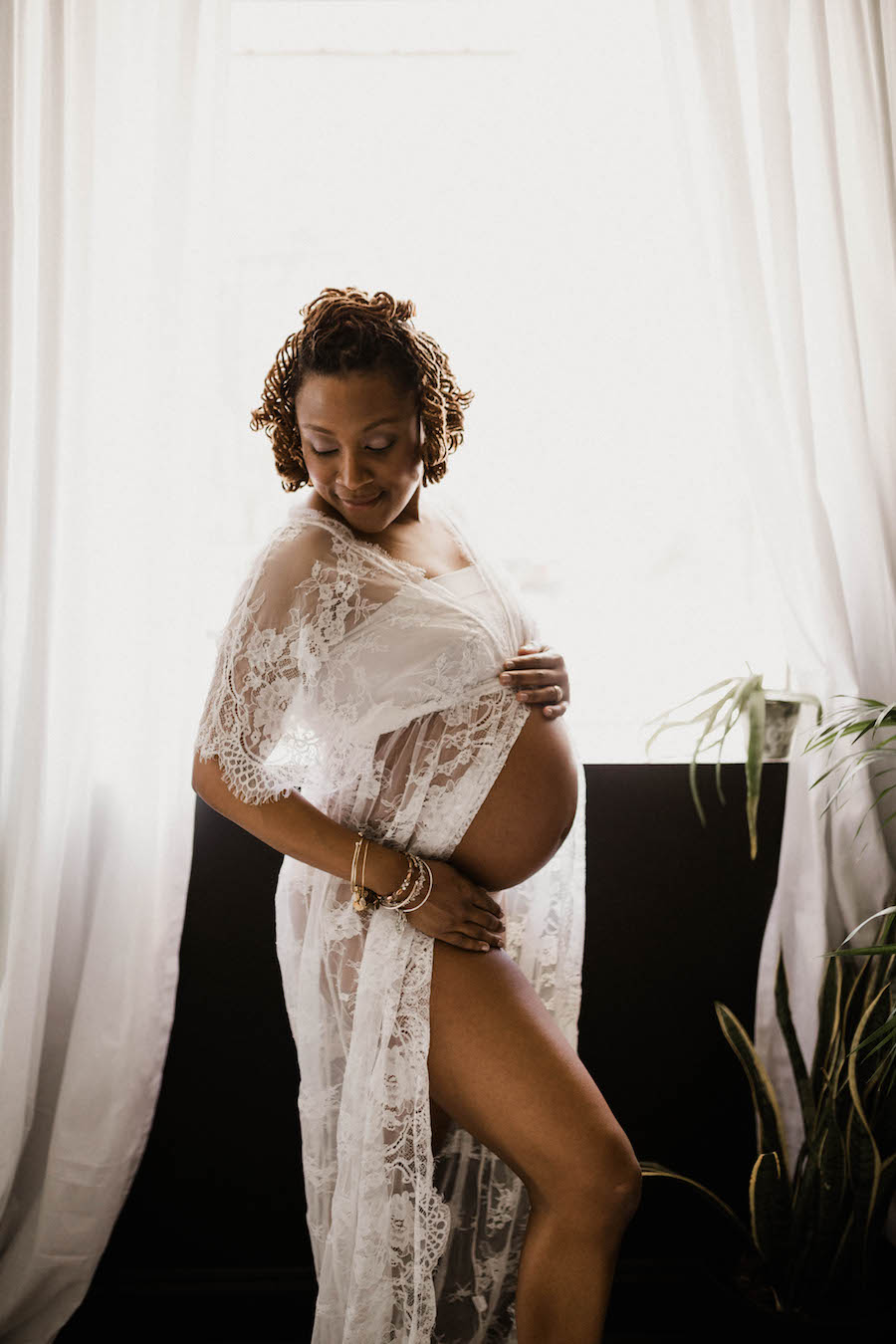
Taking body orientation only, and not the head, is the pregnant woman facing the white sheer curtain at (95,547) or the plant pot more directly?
the plant pot

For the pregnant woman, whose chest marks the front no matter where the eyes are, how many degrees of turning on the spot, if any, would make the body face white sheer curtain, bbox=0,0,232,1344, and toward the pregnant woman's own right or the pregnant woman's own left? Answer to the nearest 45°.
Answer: approximately 180°

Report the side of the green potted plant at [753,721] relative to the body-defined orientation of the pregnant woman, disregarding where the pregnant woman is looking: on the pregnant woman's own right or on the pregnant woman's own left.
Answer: on the pregnant woman's own left

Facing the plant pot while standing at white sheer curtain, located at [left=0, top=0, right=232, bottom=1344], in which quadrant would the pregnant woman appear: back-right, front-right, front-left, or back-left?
front-right

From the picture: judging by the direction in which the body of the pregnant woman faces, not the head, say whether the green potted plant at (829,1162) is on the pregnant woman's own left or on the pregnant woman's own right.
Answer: on the pregnant woman's own left

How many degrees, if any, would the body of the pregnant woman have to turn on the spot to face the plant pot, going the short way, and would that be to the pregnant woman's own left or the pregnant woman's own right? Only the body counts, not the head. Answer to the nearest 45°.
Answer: approximately 90° to the pregnant woman's own left
